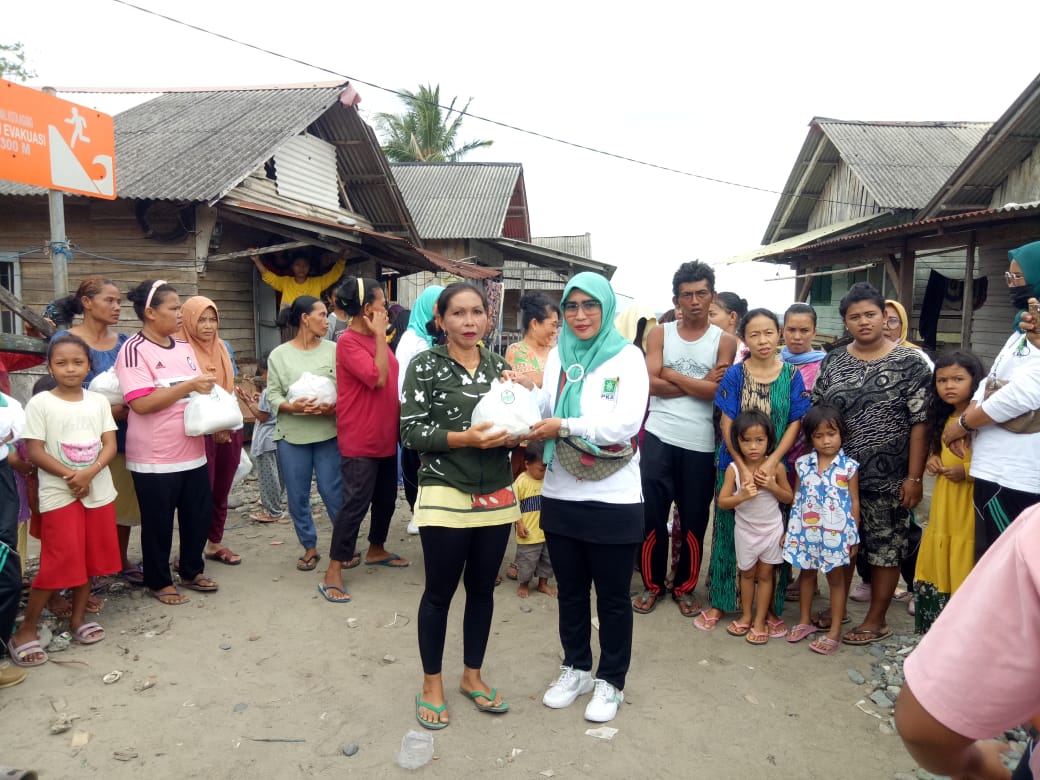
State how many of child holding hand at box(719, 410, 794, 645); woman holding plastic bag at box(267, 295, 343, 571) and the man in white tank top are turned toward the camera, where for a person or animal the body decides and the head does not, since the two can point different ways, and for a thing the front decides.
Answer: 3

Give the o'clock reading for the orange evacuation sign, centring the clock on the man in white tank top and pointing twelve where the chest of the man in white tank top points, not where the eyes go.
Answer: The orange evacuation sign is roughly at 3 o'clock from the man in white tank top.

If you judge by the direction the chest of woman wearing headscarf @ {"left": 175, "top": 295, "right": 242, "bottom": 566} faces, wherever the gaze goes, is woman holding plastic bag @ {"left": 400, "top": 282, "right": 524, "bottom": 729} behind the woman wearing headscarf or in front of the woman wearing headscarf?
in front

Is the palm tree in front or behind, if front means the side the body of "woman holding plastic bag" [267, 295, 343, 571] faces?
behind

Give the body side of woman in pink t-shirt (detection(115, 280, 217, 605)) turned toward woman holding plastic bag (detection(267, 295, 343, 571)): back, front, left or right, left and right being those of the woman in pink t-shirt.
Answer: left

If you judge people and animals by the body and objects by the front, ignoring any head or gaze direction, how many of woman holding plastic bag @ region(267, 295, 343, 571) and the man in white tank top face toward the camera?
2

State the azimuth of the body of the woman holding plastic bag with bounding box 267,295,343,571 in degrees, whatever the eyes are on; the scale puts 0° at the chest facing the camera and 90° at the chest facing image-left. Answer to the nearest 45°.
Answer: approximately 0°

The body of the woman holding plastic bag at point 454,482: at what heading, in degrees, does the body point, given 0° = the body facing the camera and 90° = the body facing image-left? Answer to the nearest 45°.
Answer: approximately 315°

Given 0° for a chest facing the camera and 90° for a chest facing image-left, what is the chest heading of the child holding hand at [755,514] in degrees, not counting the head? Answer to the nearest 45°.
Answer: approximately 0°

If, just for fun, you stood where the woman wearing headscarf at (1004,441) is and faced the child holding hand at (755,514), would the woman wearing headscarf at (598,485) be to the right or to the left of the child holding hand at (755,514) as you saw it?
left

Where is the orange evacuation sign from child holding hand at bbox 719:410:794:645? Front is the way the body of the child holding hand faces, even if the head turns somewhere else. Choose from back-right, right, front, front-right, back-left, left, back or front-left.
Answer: right
